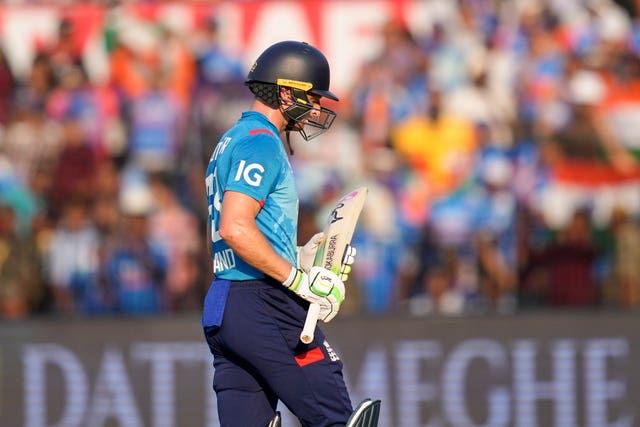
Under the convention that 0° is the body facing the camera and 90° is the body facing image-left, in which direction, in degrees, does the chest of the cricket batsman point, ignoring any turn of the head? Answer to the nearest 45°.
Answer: approximately 270°
